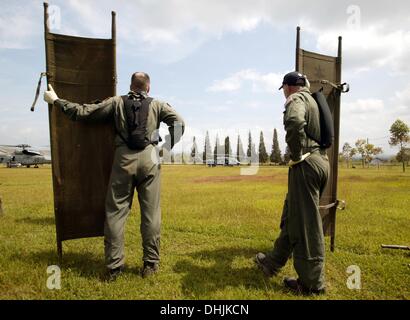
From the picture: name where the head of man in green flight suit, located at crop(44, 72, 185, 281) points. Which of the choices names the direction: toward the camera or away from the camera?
away from the camera

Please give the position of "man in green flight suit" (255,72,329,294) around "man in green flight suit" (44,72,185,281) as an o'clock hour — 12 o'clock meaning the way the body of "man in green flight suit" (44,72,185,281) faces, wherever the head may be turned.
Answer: "man in green flight suit" (255,72,329,294) is roughly at 4 o'clock from "man in green flight suit" (44,72,185,281).

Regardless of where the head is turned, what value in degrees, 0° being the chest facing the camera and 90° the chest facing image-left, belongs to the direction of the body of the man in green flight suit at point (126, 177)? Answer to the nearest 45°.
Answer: approximately 180°
